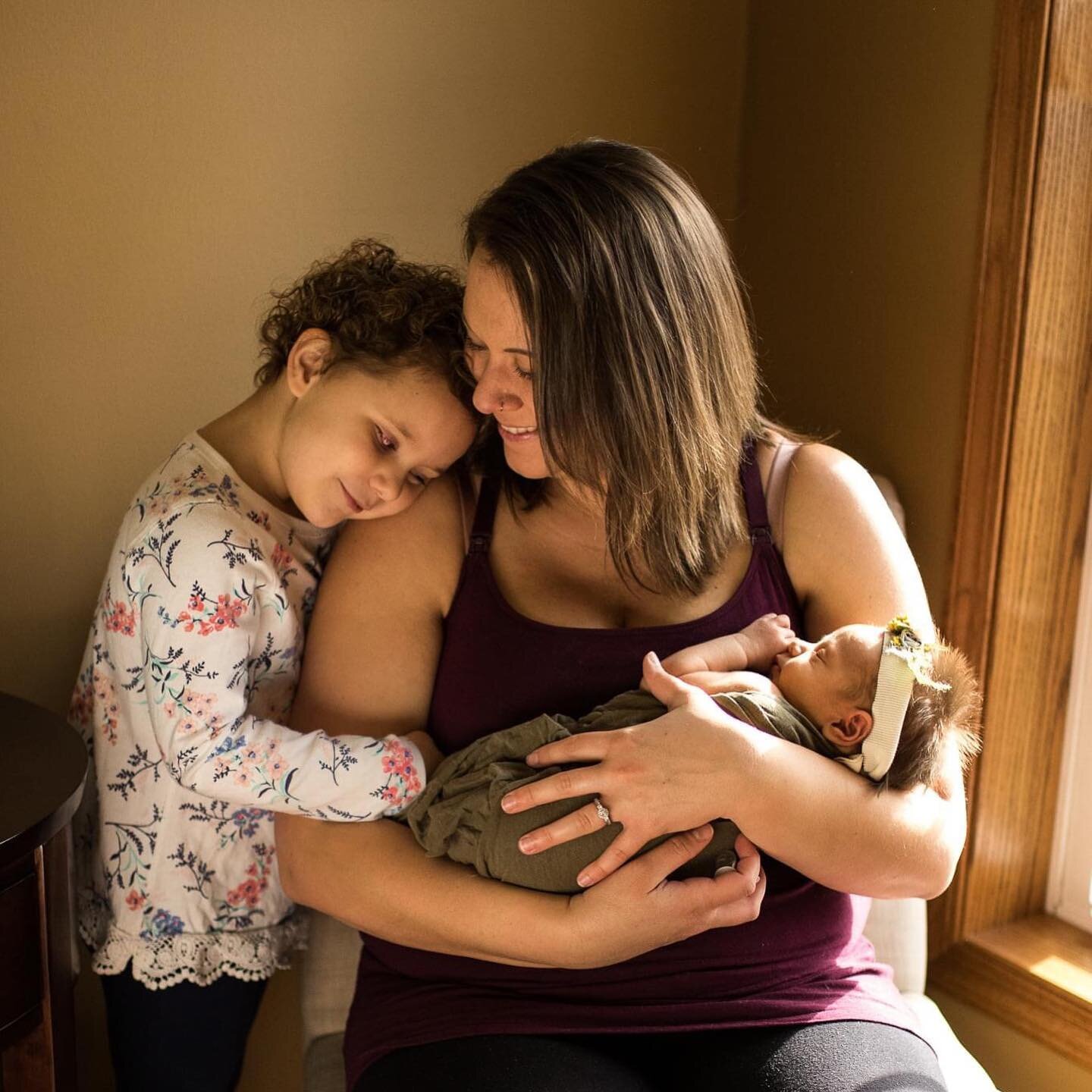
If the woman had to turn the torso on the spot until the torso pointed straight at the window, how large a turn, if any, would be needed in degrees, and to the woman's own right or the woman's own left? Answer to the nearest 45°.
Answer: approximately 135° to the woman's own left

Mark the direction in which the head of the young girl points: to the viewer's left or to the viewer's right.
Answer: to the viewer's right

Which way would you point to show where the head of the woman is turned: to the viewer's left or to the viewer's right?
to the viewer's left

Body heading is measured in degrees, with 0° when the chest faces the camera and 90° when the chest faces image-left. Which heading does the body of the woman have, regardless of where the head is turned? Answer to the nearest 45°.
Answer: approximately 0°

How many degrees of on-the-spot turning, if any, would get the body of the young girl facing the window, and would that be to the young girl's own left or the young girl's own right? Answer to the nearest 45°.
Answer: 0° — they already face it

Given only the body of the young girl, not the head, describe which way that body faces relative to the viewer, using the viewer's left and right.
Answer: facing to the right of the viewer
